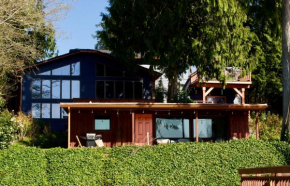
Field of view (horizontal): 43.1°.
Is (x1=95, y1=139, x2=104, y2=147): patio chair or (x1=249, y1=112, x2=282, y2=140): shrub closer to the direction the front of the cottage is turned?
the patio chair

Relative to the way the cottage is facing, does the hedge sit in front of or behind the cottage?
in front

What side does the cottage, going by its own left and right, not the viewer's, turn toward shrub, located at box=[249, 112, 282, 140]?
left

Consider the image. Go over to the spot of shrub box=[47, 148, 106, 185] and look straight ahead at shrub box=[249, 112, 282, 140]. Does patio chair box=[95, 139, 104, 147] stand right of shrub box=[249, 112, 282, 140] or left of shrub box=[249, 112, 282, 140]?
left

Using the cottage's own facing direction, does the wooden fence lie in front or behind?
in front

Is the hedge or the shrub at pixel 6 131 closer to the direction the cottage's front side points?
the hedge

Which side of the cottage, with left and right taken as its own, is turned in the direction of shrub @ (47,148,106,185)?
front

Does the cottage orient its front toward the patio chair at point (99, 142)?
yes

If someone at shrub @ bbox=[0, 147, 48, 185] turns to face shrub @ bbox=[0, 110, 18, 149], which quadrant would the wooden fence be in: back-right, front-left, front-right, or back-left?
back-right

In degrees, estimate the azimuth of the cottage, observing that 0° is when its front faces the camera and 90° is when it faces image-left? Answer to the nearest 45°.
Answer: approximately 0°
